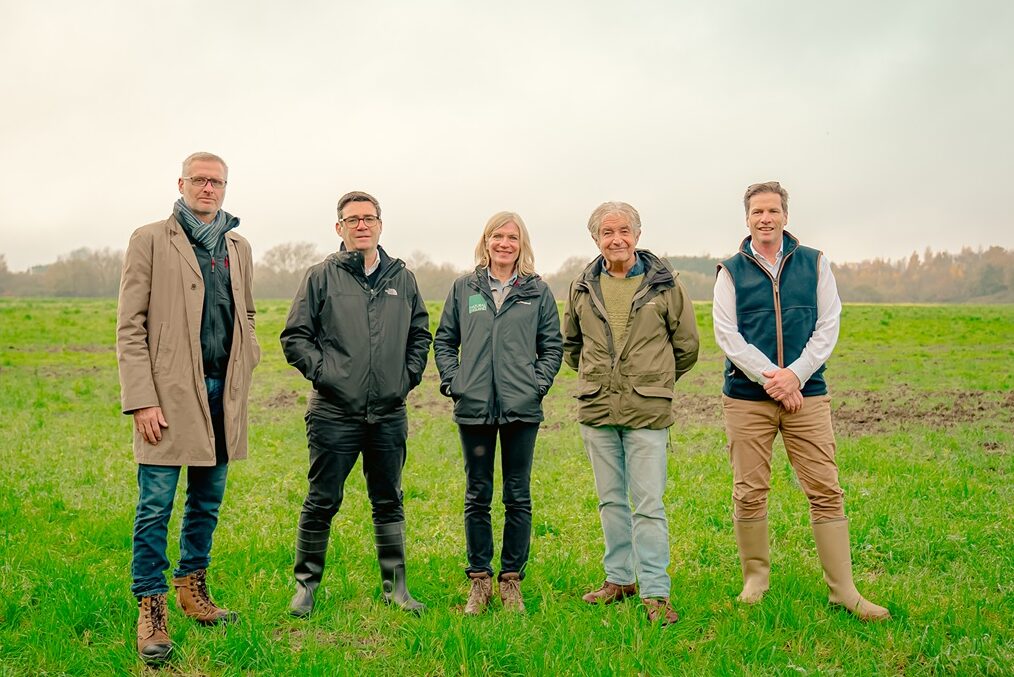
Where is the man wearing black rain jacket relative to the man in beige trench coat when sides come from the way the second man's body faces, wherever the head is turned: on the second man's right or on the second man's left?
on the second man's left

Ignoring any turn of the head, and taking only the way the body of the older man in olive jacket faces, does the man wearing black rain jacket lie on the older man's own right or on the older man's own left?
on the older man's own right

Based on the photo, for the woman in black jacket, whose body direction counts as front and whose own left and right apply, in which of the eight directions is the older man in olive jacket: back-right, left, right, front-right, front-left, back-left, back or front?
left

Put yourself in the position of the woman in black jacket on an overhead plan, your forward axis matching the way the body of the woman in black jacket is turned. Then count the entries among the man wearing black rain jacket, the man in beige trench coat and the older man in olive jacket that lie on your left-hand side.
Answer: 1

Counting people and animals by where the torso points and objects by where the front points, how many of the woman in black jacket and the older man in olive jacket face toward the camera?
2

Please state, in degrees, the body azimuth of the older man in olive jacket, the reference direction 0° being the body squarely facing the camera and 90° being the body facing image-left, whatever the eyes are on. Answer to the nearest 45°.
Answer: approximately 0°

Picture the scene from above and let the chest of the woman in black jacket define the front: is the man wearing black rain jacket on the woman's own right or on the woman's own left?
on the woman's own right

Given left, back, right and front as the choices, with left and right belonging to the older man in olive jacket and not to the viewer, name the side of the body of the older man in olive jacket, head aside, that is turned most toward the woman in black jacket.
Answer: right
